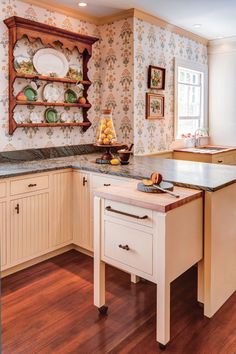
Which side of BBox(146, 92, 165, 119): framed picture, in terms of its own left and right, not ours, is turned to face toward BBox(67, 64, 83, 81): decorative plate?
right

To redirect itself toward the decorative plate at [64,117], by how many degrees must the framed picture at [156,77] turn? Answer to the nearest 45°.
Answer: approximately 90° to its right

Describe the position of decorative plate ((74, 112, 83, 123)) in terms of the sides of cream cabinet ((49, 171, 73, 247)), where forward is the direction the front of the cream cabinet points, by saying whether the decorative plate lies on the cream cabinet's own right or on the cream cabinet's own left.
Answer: on the cream cabinet's own left
